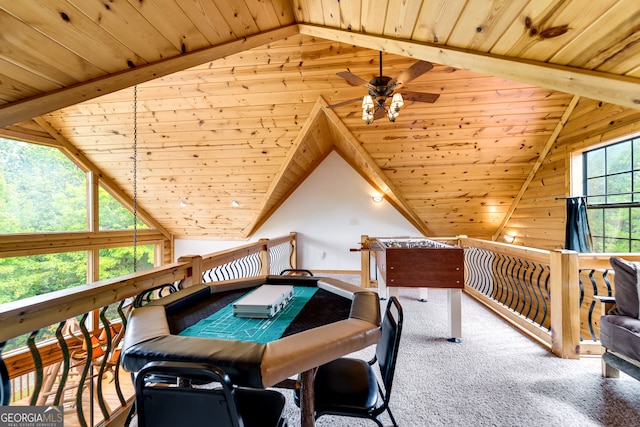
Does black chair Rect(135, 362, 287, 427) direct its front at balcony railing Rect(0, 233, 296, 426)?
no

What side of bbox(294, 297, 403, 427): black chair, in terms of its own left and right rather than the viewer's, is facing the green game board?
front

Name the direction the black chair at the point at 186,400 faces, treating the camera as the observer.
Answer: facing away from the viewer and to the right of the viewer

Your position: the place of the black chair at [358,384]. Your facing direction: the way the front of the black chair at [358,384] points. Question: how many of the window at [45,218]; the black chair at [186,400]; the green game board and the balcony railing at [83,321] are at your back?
0

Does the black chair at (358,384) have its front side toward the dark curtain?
no

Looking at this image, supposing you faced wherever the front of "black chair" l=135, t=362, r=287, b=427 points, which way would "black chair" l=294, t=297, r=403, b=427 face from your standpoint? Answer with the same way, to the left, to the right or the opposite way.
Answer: to the left

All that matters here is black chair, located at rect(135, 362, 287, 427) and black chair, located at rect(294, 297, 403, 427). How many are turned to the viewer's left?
1

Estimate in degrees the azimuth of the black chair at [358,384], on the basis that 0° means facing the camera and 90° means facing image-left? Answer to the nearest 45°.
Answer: approximately 90°

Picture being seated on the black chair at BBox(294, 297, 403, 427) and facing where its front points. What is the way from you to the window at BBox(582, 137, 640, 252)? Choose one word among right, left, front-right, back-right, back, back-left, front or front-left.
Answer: back-right

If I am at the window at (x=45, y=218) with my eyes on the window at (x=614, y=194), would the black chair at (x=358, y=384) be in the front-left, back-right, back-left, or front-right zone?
front-right

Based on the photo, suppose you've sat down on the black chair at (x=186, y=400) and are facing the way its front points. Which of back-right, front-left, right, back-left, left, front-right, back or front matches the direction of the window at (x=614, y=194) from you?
front-right
